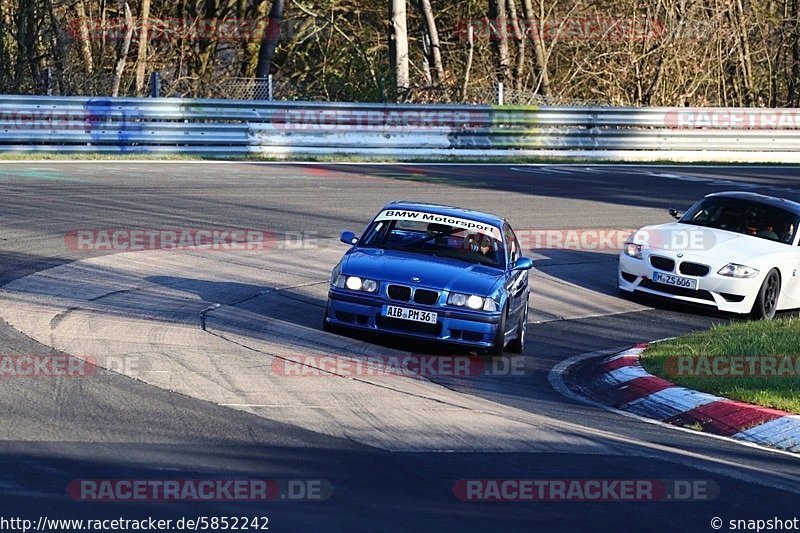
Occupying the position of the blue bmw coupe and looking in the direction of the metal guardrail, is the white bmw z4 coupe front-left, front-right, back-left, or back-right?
front-right

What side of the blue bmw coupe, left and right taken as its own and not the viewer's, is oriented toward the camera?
front

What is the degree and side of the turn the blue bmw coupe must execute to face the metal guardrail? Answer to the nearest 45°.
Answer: approximately 180°

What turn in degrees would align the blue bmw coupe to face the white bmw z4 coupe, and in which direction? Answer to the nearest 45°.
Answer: approximately 135° to its left

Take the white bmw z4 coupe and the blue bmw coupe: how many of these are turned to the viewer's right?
0

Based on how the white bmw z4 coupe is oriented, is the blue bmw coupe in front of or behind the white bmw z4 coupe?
in front

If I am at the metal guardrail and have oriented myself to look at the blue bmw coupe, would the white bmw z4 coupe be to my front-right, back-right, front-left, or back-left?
front-left

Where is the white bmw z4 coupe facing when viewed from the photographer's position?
facing the viewer and to the left of the viewer

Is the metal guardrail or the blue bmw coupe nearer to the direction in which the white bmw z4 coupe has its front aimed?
the blue bmw coupe

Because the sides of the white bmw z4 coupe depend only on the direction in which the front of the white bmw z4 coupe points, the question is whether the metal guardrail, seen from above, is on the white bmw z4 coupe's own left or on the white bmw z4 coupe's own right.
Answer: on the white bmw z4 coupe's own right
